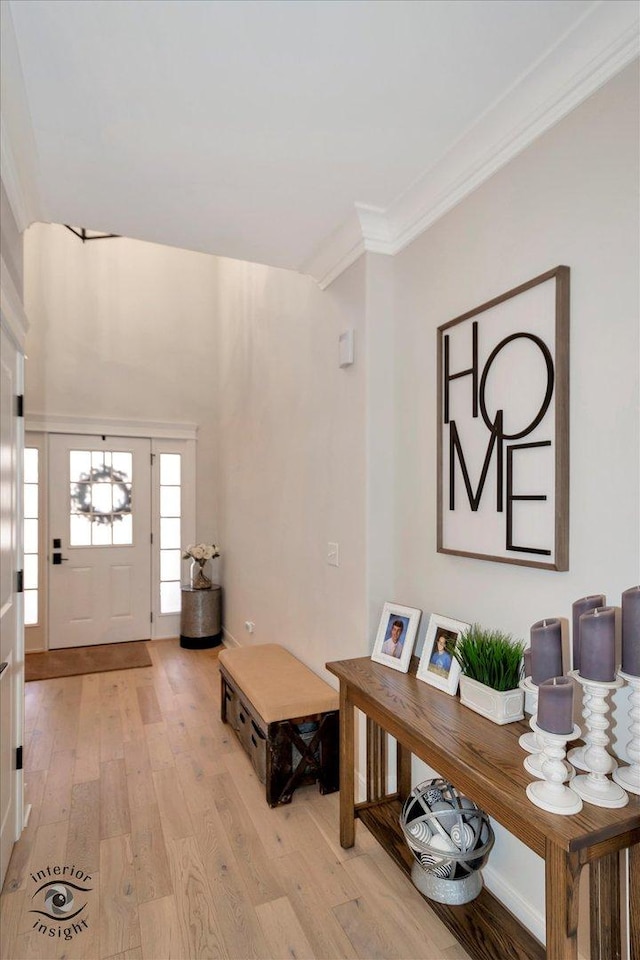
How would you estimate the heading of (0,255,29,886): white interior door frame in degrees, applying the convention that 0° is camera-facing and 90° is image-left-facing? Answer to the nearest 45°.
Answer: approximately 270°

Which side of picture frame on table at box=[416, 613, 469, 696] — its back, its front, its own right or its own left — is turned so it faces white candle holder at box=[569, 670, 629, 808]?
left

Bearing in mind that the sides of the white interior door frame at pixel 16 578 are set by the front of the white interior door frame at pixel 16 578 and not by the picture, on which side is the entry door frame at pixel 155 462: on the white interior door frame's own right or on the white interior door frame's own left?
on the white interior door frame's own left

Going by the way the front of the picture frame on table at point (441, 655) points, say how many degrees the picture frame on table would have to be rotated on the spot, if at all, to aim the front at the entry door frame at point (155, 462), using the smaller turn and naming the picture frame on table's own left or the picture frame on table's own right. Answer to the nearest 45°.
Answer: approximately 90° to the picture frame on table's own right

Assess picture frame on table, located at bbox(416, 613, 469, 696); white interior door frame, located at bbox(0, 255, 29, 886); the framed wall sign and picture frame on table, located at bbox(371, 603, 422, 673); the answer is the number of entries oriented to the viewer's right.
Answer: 1

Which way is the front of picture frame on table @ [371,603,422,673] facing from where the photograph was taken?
facing the viewer and to the left of the viewer

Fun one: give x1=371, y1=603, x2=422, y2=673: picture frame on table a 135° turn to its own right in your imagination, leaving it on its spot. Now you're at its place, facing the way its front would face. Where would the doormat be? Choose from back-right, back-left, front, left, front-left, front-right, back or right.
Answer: front-left

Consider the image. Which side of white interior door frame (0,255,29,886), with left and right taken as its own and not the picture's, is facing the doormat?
left

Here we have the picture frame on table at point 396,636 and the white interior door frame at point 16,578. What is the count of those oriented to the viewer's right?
1

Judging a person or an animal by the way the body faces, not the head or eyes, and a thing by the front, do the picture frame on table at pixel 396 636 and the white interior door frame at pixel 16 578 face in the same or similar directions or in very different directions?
very different directions

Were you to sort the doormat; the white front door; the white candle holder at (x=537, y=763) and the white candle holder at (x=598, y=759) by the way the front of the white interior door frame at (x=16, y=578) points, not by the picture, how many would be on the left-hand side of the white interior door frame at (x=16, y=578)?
2

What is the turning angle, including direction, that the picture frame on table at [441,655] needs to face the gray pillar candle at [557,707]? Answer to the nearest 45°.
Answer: approximately 45° to its left

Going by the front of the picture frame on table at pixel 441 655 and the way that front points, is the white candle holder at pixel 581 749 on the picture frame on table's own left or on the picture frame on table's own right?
on the picture frame on table's own left

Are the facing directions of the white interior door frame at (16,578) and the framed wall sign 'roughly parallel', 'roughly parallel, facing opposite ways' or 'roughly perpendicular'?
roughly parallel, facing opposite ways
